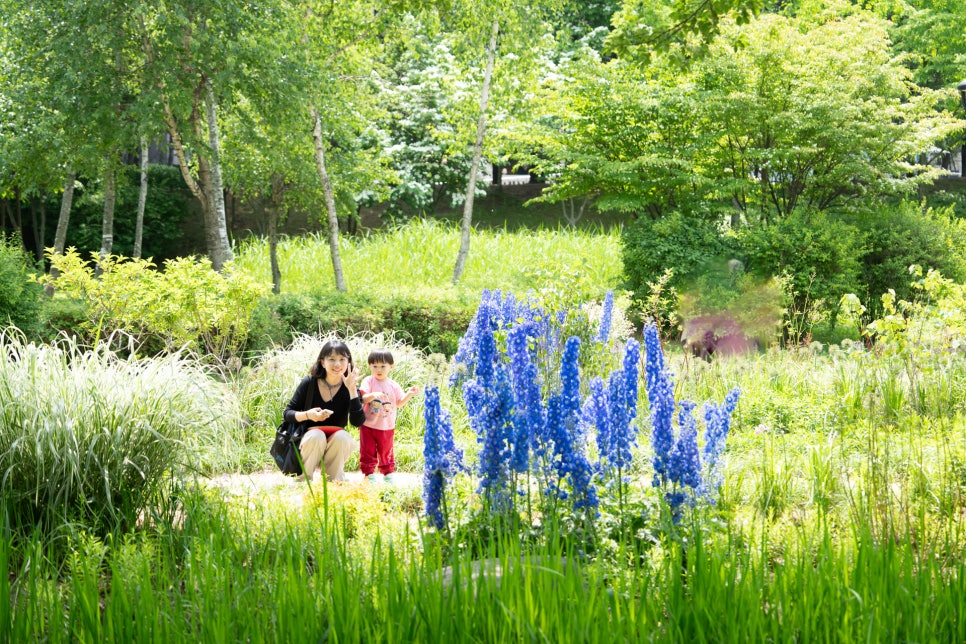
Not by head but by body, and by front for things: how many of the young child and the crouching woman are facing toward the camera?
2

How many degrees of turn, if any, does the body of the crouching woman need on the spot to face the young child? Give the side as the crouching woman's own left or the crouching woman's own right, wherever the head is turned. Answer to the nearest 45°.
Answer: approximately 135° to the crouching woman's own left

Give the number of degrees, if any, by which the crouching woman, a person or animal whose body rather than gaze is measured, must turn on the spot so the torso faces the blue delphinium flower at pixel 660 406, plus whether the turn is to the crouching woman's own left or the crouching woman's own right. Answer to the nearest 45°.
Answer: approximately 45° to the crouching woman's own left

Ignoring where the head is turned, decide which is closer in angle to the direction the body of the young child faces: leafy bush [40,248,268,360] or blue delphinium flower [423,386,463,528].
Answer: the blue delphinium flower

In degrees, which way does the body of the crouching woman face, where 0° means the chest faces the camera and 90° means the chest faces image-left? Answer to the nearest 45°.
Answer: approximately 0°

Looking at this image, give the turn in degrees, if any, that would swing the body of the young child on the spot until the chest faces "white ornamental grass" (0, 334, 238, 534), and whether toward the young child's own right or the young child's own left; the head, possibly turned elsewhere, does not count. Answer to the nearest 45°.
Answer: approximately 45° to the young child's own right
